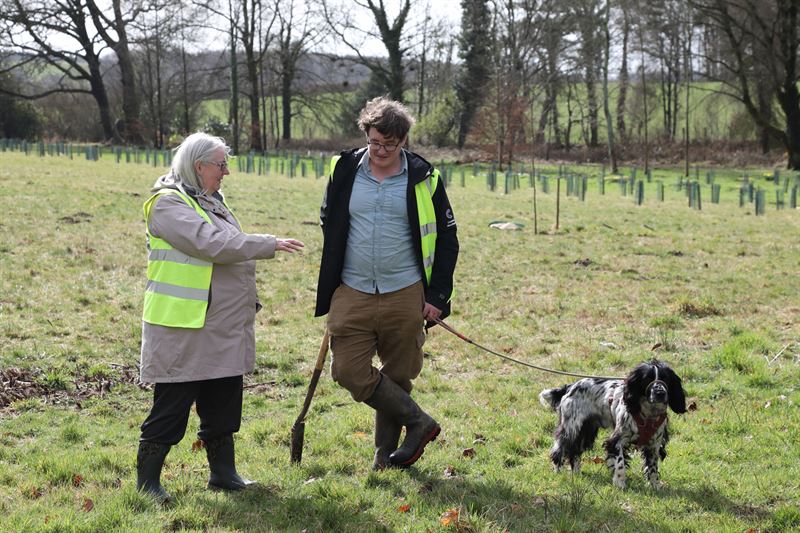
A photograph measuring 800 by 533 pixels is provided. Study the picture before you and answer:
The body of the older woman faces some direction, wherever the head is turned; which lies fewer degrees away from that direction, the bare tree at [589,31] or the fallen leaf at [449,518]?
the fallen leaf

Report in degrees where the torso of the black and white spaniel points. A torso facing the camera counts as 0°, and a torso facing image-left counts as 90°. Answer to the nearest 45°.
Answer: approximately 315°

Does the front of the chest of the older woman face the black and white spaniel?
yes

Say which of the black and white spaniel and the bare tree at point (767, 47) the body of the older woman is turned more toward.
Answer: the black and white spaniel

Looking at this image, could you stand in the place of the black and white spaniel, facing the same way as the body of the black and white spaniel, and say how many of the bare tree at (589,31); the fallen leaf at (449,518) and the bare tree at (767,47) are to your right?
1

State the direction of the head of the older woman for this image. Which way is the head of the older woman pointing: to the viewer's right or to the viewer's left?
to the viewer's right

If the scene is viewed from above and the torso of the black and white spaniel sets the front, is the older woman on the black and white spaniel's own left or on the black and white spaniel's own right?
on the black and white spaniel's own right

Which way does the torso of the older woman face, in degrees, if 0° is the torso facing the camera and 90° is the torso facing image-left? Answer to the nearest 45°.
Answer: approximately 270°

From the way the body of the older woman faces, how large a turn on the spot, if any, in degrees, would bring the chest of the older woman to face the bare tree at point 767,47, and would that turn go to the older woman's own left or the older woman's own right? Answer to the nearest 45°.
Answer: approximately 45° to the older woman's own left

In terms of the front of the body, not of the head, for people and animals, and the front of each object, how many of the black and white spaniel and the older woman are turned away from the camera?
0

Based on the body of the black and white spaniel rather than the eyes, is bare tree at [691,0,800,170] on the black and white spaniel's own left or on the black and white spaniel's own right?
on the black and white spaniel's own left

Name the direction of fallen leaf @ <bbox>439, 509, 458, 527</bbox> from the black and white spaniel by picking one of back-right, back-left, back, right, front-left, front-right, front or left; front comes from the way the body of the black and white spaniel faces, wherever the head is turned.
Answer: right
